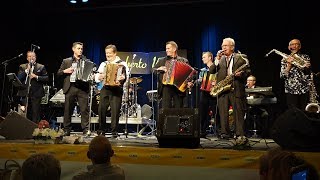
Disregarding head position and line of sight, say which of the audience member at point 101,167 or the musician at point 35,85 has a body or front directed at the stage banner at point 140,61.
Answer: the audience member

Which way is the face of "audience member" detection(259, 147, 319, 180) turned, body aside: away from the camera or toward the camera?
away from the camera

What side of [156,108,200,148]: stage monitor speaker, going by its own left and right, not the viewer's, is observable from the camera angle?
back

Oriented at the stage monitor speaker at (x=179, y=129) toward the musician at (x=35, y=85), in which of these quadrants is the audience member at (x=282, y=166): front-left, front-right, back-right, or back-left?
back-left

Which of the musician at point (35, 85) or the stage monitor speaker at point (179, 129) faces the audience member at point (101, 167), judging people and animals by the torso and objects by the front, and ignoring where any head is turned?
the musician

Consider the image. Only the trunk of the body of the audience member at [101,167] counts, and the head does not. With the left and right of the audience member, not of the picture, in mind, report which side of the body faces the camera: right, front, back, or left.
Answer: back

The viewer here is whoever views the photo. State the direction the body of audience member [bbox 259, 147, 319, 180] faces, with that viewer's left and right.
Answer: facing away from the viewer

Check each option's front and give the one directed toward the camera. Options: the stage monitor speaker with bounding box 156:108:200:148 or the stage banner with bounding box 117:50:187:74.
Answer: the stage banner

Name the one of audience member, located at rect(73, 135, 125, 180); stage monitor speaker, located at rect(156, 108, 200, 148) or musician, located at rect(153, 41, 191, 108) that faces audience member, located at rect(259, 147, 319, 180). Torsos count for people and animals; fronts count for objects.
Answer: the musician

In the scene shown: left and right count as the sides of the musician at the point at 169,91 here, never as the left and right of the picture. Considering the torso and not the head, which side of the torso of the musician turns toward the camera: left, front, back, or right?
front

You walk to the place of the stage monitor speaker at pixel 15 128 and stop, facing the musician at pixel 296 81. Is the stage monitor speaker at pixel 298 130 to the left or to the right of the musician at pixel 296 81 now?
right

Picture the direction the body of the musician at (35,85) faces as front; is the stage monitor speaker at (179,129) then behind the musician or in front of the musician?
in front

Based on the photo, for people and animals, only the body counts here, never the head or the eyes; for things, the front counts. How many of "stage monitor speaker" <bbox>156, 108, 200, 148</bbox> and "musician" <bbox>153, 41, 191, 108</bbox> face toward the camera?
1

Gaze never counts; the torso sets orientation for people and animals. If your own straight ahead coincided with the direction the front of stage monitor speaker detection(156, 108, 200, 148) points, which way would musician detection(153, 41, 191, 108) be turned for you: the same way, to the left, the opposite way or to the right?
the opposite way

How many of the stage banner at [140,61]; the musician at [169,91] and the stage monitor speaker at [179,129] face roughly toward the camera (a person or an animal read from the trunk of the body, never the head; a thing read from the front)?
2

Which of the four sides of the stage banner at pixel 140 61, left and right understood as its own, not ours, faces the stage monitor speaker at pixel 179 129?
front

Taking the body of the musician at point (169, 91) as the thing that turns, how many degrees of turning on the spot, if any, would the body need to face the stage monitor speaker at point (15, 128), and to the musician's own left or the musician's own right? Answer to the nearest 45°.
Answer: approximately 90° to the musician's own right
